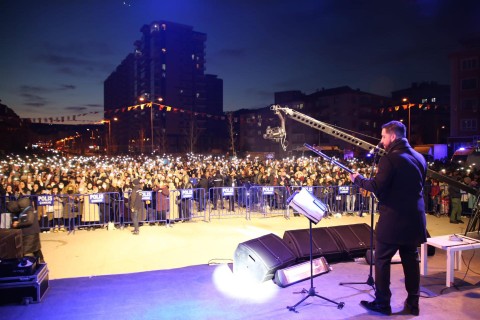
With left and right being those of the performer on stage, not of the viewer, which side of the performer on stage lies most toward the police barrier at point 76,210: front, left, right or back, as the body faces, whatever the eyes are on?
front

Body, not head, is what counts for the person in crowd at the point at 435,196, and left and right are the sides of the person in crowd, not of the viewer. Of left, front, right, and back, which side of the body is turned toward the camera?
front

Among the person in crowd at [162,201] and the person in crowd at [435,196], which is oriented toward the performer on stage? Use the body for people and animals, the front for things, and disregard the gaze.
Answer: the person in crowd at [435,196]

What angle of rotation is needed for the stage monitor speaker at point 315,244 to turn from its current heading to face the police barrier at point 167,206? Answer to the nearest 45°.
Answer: approximately 180°

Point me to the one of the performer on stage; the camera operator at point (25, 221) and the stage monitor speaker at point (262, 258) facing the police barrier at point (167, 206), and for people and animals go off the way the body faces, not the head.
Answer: the performer on stage

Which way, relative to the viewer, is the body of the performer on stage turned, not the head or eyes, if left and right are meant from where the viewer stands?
facing away from the viewer and to the left of the viewer

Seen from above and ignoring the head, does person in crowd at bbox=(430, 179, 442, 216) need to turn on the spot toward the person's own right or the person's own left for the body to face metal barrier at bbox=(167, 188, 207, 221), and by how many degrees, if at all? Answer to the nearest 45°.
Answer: approximately 45° to the person's own right

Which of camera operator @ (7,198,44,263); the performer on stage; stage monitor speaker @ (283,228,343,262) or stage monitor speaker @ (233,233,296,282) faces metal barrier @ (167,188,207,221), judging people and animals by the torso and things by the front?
the performer on stage

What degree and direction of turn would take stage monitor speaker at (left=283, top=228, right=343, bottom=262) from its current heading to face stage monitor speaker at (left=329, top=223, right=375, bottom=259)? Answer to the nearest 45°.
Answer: approximately 90° to its left

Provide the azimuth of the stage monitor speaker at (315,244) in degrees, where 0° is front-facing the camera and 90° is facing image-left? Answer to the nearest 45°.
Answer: approximately 315°
